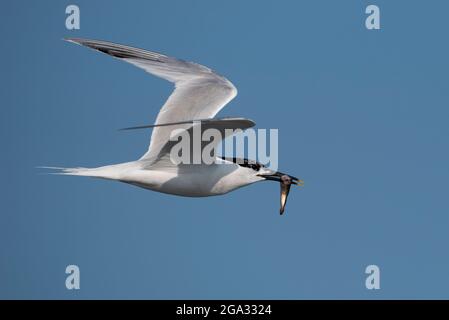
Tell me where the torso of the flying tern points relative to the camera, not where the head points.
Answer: to the viewer's right
